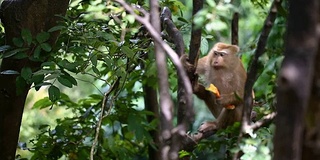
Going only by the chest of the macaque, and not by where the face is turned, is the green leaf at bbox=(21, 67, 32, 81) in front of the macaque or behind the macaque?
in front

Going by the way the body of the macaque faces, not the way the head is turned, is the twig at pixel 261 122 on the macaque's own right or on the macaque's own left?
on the macaque's own left

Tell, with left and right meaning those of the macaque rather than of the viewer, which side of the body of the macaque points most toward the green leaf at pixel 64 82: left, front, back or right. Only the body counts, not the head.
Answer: front

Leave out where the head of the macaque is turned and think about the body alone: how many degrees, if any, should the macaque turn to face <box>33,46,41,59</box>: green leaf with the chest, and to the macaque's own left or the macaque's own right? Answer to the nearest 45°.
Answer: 0° — it already faces it

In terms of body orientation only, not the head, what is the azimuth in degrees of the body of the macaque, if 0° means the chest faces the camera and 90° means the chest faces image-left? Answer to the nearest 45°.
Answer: approximately 45°

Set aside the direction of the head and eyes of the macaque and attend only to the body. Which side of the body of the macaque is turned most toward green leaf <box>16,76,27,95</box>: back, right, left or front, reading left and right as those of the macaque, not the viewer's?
front

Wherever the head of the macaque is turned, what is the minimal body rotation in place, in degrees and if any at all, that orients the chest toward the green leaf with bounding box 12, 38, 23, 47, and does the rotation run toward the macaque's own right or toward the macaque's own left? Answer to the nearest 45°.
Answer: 0° — it already faces it

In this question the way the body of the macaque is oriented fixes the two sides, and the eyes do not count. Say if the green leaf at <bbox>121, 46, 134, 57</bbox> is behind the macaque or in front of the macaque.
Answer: in front
